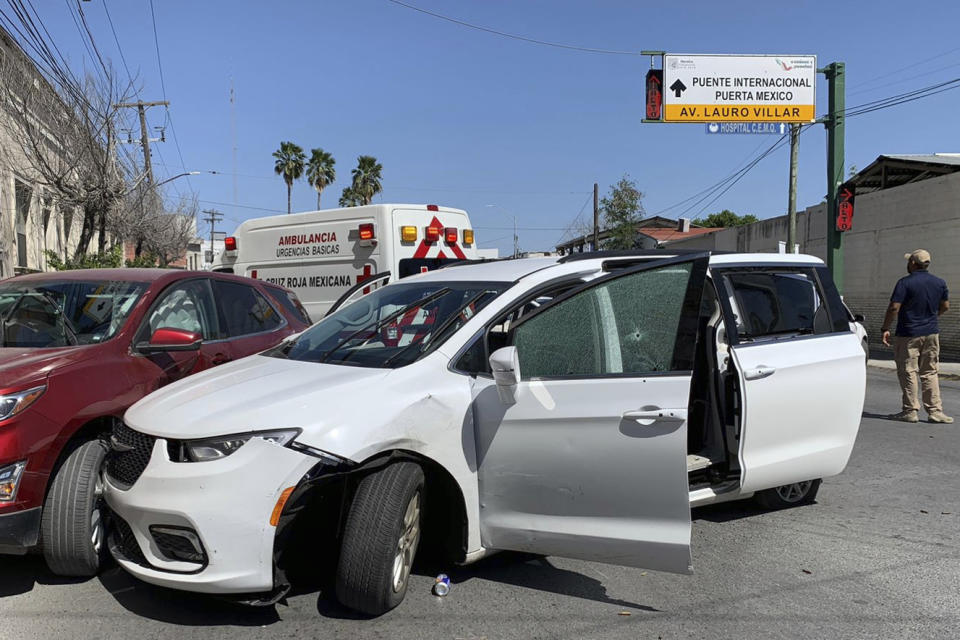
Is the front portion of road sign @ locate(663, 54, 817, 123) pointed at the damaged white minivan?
yes

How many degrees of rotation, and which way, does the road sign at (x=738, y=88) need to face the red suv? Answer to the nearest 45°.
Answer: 0° — it already faces it

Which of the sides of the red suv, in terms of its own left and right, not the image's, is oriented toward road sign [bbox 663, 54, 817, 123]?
back

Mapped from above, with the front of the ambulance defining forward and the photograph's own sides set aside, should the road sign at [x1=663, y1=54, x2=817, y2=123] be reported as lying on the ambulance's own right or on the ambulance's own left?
on the ambulance's own right

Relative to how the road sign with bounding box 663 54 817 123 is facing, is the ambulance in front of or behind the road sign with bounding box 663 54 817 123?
in front

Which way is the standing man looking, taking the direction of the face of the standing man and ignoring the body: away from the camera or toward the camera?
away from the camera

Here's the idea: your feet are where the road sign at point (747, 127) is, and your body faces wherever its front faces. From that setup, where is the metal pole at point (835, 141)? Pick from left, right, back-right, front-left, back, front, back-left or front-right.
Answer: front-left

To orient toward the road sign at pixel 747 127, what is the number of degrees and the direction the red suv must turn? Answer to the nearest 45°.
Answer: approximately 180°

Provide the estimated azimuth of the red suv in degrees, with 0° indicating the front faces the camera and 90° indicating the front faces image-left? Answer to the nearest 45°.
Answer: approximately 45°

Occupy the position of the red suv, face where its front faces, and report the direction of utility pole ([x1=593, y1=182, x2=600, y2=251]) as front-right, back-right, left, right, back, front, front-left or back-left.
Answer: back

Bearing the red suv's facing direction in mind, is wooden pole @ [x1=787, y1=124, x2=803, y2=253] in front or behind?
behind

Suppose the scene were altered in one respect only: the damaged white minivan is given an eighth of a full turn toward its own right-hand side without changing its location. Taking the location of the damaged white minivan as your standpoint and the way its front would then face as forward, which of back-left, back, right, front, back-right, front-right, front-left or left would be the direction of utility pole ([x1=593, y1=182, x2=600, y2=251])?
right

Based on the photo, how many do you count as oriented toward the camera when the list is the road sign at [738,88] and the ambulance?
1
